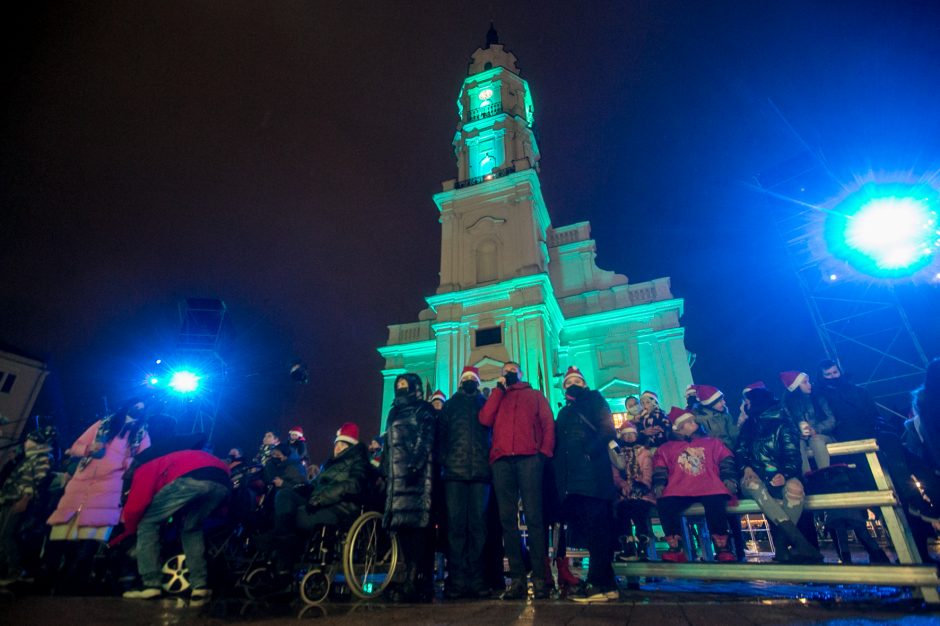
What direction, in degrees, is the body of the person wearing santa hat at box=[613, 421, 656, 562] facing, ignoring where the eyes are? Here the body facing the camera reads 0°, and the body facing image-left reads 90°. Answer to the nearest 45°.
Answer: approximately 0°

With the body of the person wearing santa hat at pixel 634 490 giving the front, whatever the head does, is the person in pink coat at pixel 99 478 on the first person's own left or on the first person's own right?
on the first person's own right

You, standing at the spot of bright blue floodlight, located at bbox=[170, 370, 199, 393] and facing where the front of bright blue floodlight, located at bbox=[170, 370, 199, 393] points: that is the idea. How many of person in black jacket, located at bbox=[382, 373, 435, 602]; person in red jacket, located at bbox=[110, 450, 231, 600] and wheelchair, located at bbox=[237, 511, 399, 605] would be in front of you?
3

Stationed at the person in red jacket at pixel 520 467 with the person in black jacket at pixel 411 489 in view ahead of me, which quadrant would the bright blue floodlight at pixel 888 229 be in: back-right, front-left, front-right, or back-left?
back-right

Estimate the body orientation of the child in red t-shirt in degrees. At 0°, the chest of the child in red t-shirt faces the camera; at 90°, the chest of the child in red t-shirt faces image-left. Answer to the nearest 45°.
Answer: approximately 0°

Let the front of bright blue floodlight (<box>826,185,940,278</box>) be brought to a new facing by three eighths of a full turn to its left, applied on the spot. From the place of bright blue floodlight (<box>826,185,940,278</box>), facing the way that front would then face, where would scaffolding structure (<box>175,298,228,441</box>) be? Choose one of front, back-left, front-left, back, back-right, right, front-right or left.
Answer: back

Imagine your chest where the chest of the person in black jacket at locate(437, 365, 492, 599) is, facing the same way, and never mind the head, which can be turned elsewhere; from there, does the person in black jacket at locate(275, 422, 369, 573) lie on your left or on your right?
on your right

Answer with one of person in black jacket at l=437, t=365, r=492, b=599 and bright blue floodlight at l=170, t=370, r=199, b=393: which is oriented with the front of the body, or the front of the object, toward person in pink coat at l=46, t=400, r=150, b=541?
the bright blue floodlight

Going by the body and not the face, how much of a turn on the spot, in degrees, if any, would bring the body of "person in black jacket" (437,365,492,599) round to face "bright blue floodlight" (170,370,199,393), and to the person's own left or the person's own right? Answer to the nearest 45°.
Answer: approximately 135° to the person's own right
